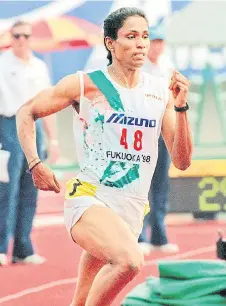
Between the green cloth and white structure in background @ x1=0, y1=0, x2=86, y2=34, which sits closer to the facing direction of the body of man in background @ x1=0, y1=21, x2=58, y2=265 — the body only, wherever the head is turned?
the green cloth

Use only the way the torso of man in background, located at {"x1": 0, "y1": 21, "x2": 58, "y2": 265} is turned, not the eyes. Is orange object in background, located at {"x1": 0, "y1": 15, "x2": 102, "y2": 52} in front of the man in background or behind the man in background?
behind

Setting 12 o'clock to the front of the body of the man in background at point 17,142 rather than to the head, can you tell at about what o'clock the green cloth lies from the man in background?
The green cloth is roughly at 11 o'clock from the man in background.

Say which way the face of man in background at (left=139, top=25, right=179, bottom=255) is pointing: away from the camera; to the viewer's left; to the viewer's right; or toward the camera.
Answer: toward the camera

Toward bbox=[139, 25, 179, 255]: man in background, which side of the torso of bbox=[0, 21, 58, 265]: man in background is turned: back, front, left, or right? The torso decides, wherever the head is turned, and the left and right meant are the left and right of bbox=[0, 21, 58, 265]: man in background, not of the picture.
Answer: left

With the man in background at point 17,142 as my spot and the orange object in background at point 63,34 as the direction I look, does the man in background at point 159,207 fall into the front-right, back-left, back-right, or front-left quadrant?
front-right

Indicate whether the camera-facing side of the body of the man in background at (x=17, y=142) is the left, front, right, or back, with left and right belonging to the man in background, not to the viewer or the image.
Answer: front

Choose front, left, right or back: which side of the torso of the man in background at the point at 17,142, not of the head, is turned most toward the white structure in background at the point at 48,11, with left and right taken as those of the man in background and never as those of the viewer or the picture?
back

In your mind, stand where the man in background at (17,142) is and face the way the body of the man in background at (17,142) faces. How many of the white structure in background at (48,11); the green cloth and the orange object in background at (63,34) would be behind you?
2

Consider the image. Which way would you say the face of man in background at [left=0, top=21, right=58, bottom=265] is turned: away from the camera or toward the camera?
toward the camera
